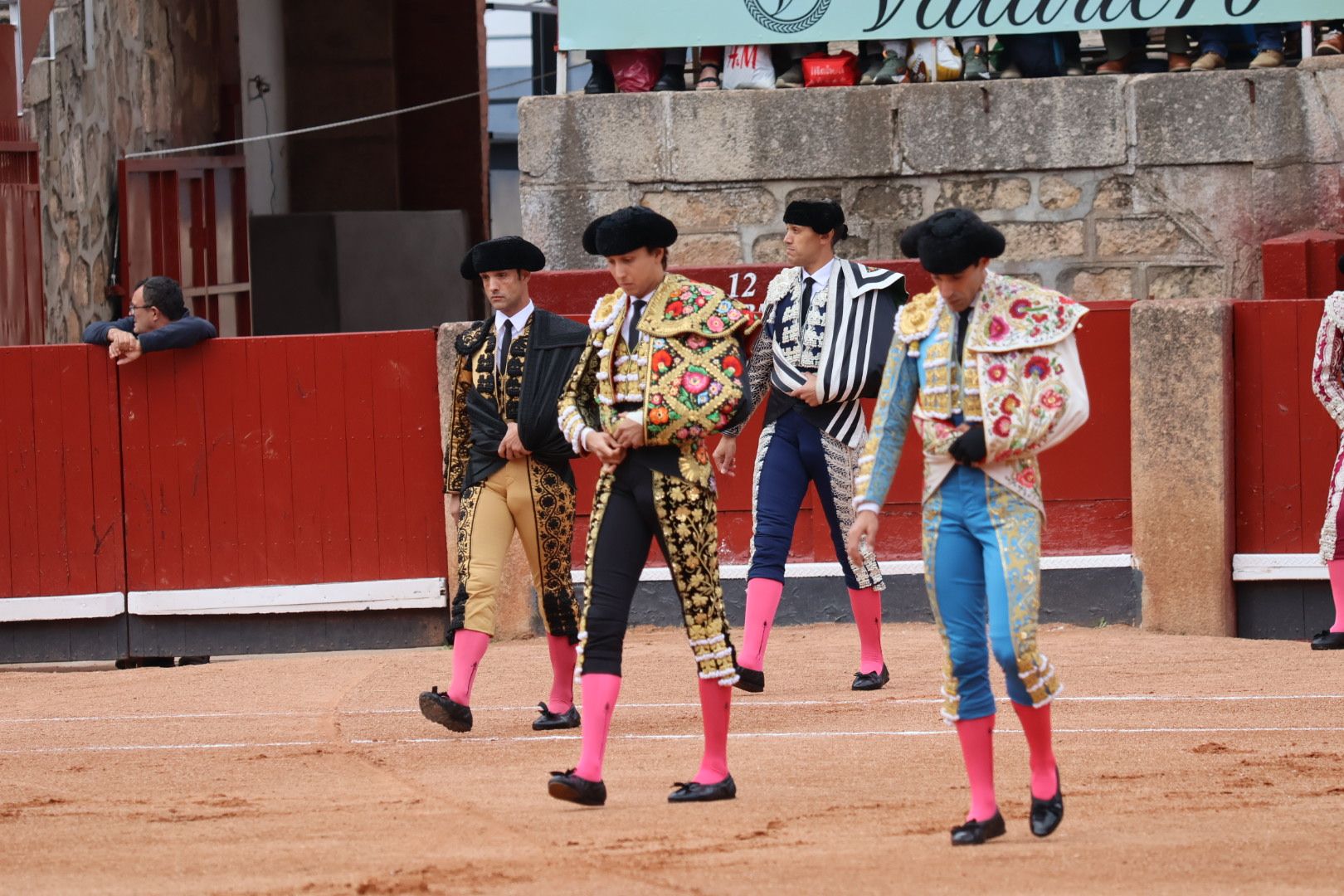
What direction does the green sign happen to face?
toward the camera

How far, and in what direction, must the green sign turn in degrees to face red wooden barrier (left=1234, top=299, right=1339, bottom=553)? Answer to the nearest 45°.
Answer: approximately 45° to its left

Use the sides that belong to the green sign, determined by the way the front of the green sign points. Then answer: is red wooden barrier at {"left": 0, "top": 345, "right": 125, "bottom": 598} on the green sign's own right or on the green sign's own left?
on the green sign's own right

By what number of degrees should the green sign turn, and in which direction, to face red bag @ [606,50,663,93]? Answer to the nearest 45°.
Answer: approximately 90° to its right

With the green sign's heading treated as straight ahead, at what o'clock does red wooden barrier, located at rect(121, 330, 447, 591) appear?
The red wooden barrier is roughly at 2 o'clock from the green sign.
